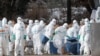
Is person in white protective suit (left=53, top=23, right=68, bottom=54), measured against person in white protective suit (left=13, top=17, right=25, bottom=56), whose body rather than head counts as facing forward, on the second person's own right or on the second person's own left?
on the second person's own left

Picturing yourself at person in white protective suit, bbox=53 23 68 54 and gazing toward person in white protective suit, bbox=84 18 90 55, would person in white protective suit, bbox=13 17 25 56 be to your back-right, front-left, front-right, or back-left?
back-right

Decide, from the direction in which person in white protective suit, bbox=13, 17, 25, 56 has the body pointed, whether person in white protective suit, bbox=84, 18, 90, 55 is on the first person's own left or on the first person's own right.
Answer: on the first person's own left

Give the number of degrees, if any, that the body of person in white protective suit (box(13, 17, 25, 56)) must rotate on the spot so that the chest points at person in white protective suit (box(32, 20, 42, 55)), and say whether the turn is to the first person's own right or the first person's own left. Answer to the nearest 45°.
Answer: approximately 135° to the first person's own left

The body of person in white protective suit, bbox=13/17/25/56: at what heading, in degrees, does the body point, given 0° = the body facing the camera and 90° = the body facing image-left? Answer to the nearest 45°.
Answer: approximately 0°
